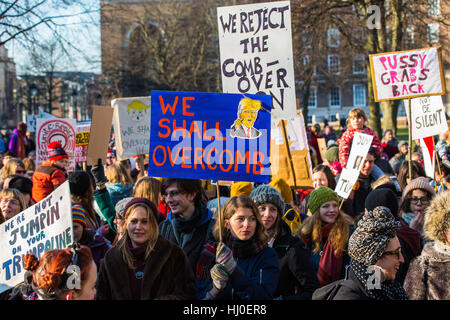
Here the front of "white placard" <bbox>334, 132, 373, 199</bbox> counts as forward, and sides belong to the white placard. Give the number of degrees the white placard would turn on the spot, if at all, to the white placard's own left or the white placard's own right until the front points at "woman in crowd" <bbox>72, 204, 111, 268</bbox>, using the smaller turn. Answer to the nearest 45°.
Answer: approximately 45° to the white placard's own right

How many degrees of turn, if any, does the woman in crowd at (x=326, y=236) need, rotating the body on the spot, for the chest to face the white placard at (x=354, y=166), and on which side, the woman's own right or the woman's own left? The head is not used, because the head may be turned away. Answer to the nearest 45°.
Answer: approximately 135° to the woman's own left

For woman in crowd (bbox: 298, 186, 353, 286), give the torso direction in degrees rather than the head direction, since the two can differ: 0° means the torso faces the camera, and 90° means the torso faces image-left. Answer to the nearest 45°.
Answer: approximately 315°

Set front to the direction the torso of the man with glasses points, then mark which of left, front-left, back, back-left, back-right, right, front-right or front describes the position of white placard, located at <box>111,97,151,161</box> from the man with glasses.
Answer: back-right
